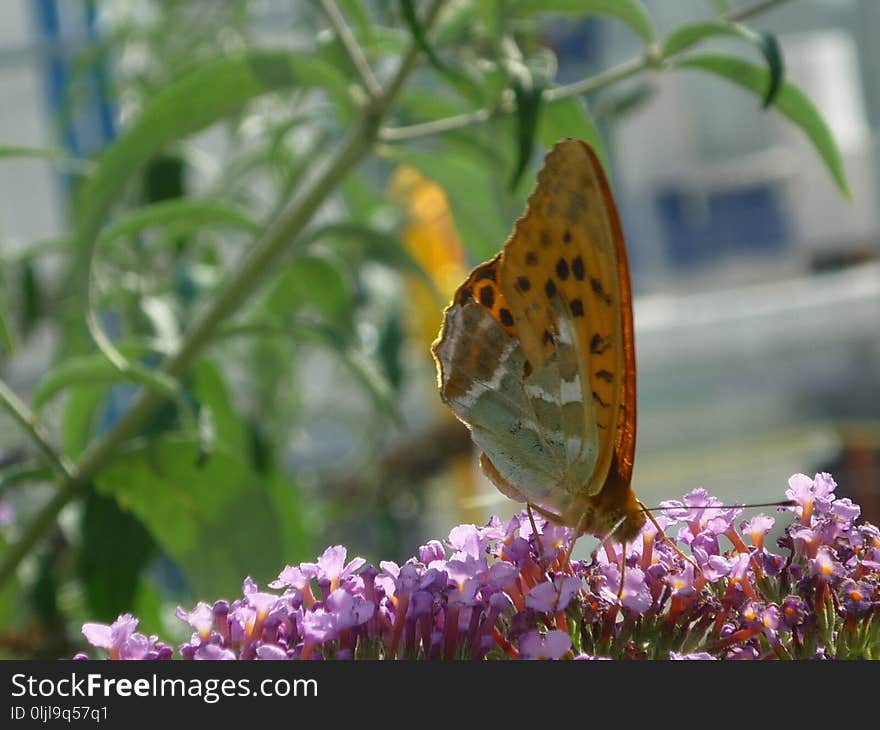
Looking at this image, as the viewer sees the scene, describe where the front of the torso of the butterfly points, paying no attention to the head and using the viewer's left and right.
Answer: facing to the right of the viewer
